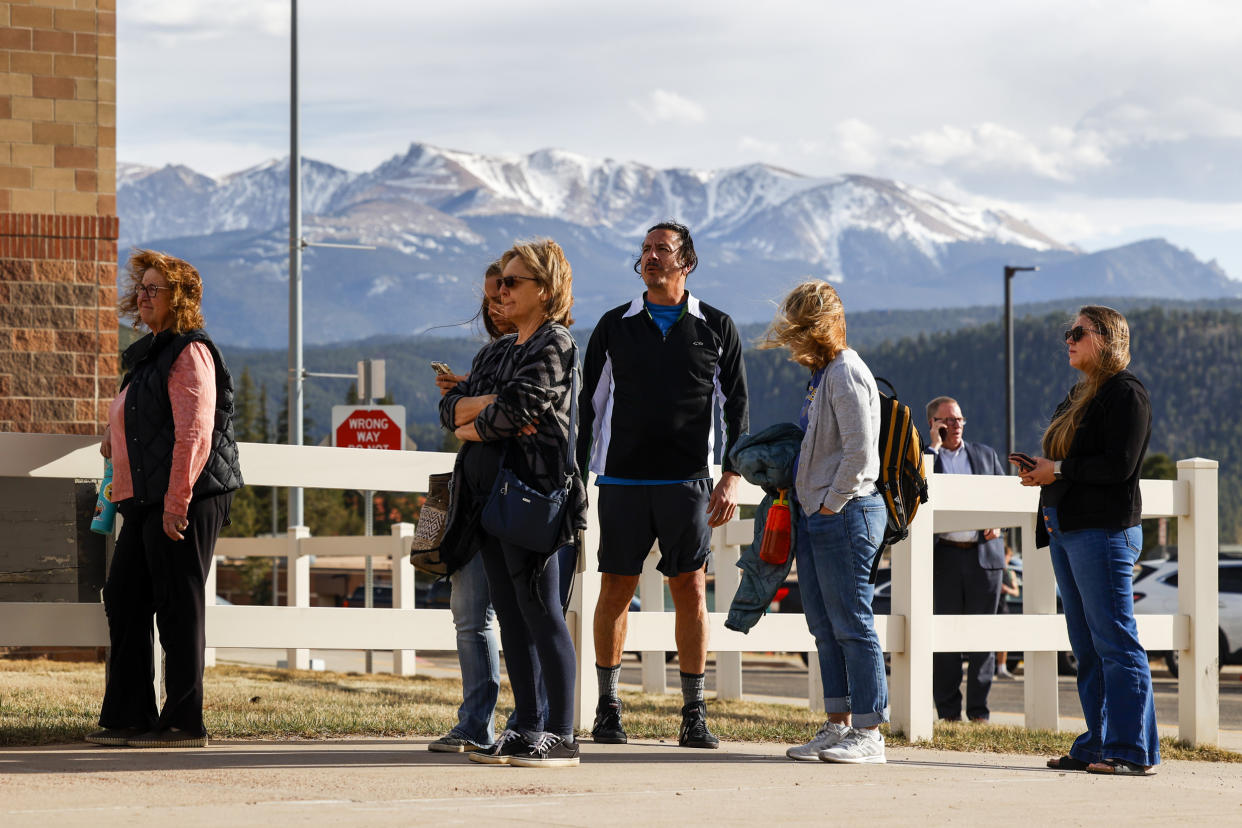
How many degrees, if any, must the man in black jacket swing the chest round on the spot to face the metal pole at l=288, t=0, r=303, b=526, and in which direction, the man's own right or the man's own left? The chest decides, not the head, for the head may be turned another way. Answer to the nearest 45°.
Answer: approximately 180°

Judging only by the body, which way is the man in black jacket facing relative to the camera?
toward the camera

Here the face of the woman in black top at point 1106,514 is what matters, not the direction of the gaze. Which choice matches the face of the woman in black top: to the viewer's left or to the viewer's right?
to the viewer's left

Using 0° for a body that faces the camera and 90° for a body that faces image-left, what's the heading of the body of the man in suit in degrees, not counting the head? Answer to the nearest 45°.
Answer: approximately 0°

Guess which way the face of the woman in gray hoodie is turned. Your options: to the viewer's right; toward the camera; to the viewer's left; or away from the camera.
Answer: to the viewer's left

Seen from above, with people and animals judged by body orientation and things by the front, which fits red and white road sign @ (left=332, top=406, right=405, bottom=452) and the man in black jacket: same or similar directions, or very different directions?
same or similar directions

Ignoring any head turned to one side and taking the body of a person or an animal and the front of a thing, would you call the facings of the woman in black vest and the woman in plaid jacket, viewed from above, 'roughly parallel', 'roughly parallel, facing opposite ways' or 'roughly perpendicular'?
roughly parallel

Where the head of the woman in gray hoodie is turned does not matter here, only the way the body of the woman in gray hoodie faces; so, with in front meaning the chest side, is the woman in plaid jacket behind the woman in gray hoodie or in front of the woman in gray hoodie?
in front

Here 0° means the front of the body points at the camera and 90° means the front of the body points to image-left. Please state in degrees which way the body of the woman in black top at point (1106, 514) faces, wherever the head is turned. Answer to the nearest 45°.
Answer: approximately 90°
